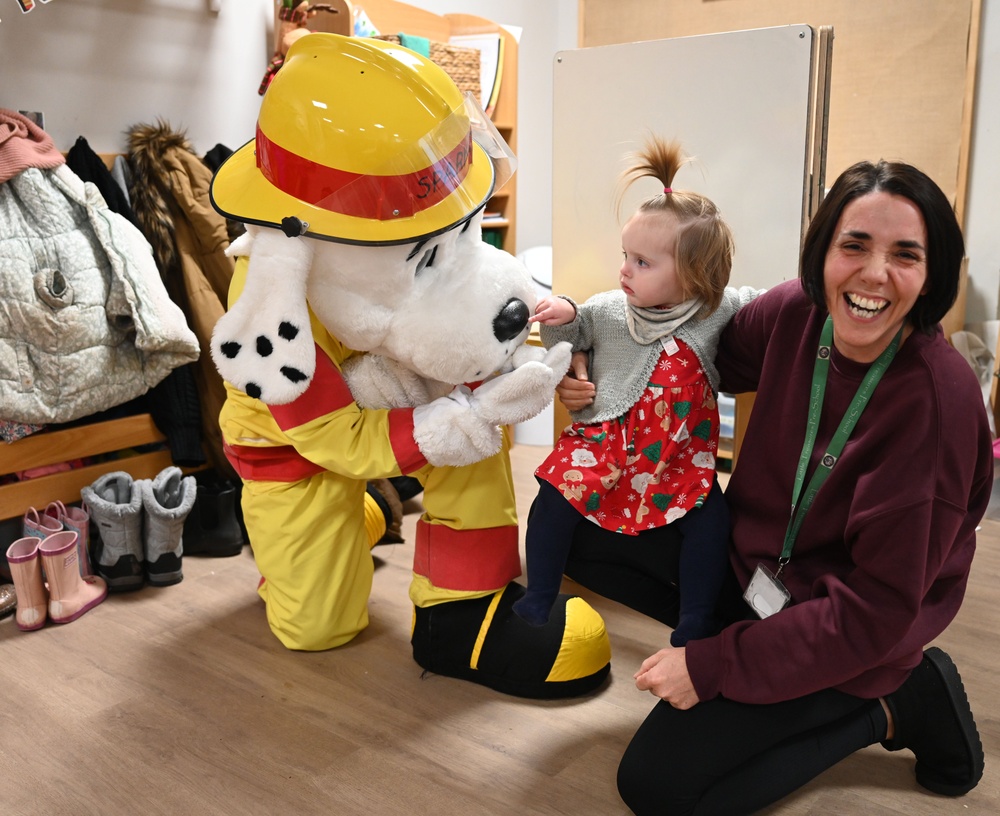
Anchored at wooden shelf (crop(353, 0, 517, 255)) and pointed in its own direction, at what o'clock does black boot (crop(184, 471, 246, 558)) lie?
The black boot is roughly at 1 o'clock from the wooden shelf.

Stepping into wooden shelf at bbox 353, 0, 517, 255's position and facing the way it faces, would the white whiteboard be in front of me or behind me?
in front

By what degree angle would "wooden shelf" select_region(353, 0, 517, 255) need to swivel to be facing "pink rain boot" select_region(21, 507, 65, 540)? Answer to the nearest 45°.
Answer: approximately 45° to its right

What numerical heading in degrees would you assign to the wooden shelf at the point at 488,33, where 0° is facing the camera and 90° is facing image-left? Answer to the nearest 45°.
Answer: approximately 0°

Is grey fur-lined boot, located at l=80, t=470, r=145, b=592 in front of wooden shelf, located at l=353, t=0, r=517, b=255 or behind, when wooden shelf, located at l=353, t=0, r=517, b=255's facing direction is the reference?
in front

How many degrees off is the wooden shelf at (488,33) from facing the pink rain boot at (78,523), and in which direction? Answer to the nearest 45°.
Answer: approximately 45° to its right

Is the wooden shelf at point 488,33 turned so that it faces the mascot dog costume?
yes
